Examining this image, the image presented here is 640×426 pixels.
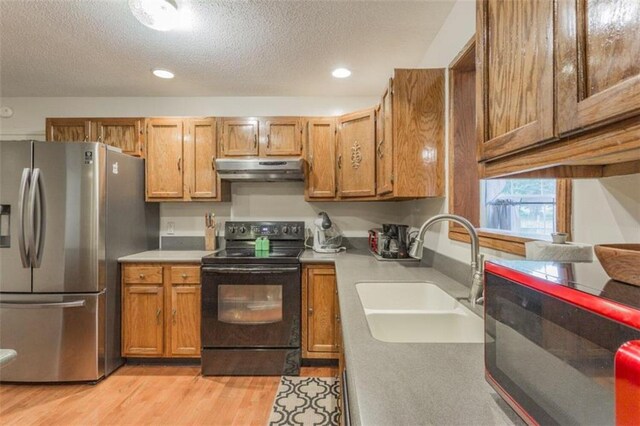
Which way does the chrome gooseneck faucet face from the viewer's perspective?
to the viewer's left

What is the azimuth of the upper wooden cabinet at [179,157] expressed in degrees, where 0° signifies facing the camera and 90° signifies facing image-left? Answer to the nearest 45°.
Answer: approximately 0°

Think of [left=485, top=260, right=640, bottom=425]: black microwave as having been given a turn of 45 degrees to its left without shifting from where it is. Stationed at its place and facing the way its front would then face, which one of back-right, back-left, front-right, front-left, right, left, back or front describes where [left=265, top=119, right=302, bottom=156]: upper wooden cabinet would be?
back-right

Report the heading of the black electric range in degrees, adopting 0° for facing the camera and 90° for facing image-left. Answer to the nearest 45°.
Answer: approximately 0°

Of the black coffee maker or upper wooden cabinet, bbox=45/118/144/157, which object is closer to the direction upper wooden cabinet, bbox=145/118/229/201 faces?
the black coffee maker

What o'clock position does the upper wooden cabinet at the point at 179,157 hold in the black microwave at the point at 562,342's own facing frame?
The upper wooden cabinet is roughly at 2 o'clock from the black microwave.

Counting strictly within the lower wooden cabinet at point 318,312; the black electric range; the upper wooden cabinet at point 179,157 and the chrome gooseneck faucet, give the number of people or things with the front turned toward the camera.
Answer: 3

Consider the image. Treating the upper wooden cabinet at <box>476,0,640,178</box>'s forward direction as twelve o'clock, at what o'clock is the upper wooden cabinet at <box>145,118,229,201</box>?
the upper wooden cabinet at <box>145,118,229,201</box> is roughly at 2 o'clock from the upper wooden cabinet at <box>476,0,640,178</box>.

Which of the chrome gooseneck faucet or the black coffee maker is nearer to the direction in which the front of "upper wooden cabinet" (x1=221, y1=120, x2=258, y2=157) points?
the chrome gooseneck faucet
